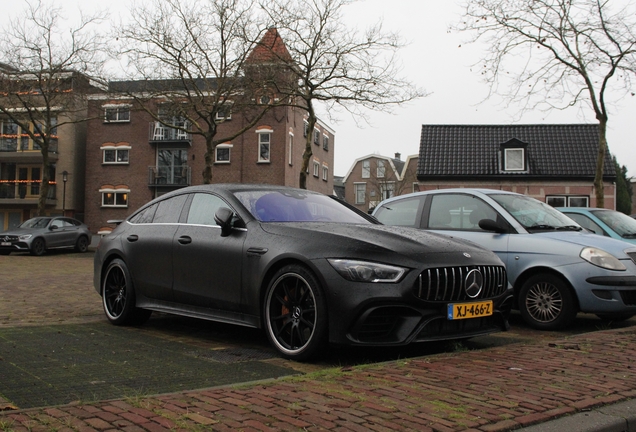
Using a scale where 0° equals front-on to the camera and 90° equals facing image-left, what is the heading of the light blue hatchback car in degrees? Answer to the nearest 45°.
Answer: approximately 315°

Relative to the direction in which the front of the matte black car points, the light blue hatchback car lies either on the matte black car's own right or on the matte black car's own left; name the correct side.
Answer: on the matte black car's own left

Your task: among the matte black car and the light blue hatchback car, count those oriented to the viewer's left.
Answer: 0

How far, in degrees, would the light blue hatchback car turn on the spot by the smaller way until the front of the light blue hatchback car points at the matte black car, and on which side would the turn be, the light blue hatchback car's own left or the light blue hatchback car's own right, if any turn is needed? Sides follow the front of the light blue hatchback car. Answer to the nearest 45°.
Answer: approximately 90° to the light blue hatchback car's own right

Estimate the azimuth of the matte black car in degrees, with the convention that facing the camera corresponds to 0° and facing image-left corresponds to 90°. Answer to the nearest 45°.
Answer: approximately 315°
